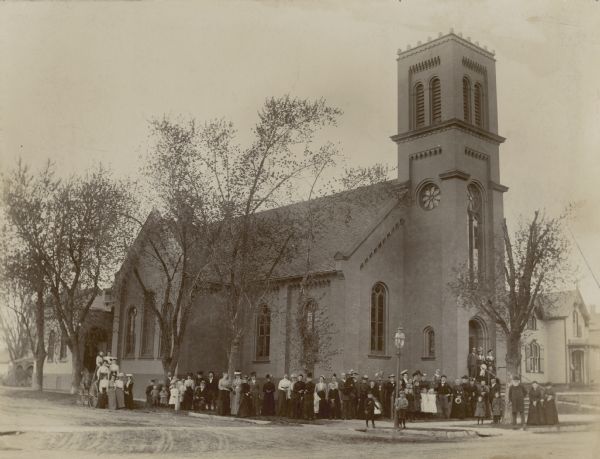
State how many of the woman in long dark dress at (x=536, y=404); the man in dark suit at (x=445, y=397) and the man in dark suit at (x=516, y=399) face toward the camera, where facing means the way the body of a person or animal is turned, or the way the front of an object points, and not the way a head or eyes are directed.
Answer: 3

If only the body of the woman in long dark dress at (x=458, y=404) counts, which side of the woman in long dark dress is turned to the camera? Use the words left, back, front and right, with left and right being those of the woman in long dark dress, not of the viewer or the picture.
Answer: front

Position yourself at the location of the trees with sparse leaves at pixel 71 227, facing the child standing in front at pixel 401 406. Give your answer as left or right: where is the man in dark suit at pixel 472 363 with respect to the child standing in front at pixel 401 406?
left

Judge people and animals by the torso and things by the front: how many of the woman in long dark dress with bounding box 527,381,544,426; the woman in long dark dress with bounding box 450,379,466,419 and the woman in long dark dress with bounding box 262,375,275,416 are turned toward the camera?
3

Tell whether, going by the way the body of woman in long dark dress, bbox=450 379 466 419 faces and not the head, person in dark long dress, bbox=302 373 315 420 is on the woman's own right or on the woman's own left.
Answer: on the woman's own right

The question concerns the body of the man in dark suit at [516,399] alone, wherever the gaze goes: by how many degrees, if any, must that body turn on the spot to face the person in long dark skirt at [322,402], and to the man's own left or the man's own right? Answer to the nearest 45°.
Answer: approximately 90° to the man's own right

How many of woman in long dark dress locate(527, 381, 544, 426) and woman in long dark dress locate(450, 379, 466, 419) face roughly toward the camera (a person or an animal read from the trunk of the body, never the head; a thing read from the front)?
2

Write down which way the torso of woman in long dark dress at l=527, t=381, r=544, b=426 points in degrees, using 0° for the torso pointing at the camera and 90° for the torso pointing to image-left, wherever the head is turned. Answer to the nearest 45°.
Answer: approximately 0°

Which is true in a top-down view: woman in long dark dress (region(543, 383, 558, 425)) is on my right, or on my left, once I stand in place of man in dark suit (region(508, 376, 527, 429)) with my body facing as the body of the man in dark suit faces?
on my left

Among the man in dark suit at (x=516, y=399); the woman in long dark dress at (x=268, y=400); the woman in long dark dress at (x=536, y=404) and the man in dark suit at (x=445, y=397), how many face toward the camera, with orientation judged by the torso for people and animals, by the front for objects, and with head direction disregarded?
4

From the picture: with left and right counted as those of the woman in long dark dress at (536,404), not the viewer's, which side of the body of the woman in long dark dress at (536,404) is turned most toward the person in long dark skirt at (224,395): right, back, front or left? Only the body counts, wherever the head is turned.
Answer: right

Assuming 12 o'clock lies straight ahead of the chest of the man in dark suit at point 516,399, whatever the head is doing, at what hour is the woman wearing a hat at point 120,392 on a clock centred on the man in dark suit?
The woman wearing a hat is roughly at 3 o'clock from the man in dark suit.
